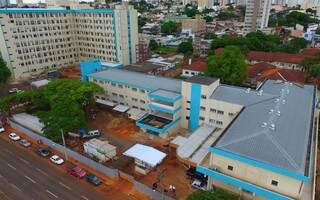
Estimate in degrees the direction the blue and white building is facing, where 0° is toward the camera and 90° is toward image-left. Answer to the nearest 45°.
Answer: approximately 45°
